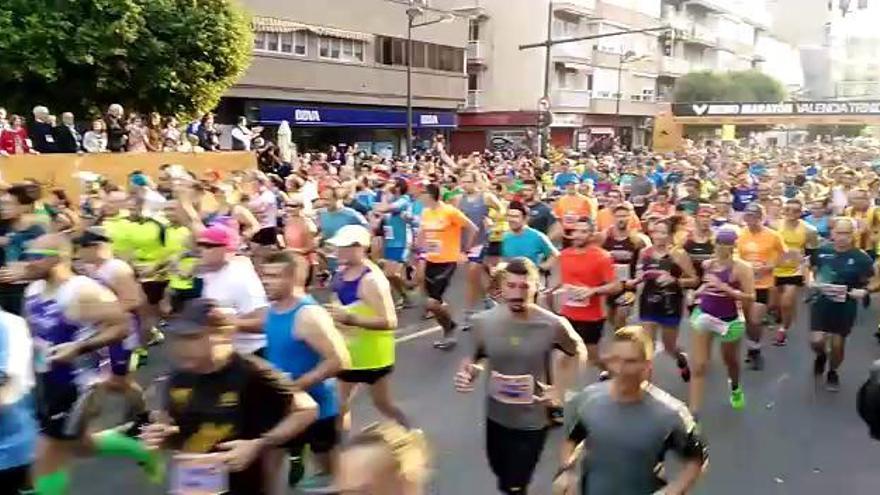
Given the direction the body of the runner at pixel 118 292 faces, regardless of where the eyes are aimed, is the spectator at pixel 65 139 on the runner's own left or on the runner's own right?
on the runner's own right

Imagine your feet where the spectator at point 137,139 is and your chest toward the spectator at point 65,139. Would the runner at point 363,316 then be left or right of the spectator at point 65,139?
left

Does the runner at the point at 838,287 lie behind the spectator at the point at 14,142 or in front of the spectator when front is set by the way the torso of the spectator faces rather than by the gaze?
in front

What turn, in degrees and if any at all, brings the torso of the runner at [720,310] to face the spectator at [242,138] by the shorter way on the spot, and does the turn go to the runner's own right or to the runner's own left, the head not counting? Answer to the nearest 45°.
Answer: approximately 135° to the runner's own right

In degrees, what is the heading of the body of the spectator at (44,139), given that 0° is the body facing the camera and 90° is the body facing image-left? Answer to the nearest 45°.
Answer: approximately 315°

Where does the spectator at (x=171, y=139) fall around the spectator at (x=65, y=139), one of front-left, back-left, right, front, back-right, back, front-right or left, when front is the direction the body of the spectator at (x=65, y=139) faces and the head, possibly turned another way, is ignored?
left

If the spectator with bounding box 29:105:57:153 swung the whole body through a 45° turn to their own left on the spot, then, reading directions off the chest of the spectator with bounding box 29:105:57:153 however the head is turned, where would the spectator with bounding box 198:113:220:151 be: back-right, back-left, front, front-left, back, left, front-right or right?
front-left

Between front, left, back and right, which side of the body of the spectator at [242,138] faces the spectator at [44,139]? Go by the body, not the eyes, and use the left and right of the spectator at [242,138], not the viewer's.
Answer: right

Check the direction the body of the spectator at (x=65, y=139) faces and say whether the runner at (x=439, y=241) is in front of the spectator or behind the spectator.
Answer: in front

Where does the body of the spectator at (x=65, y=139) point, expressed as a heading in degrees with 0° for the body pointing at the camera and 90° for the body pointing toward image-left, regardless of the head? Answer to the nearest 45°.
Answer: approximately 315°

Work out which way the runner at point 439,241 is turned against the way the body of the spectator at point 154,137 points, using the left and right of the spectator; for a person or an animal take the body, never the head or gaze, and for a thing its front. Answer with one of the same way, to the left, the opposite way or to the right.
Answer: to the right

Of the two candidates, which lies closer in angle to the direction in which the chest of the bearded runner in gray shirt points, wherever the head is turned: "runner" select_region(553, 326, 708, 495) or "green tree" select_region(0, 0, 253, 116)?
the runner
